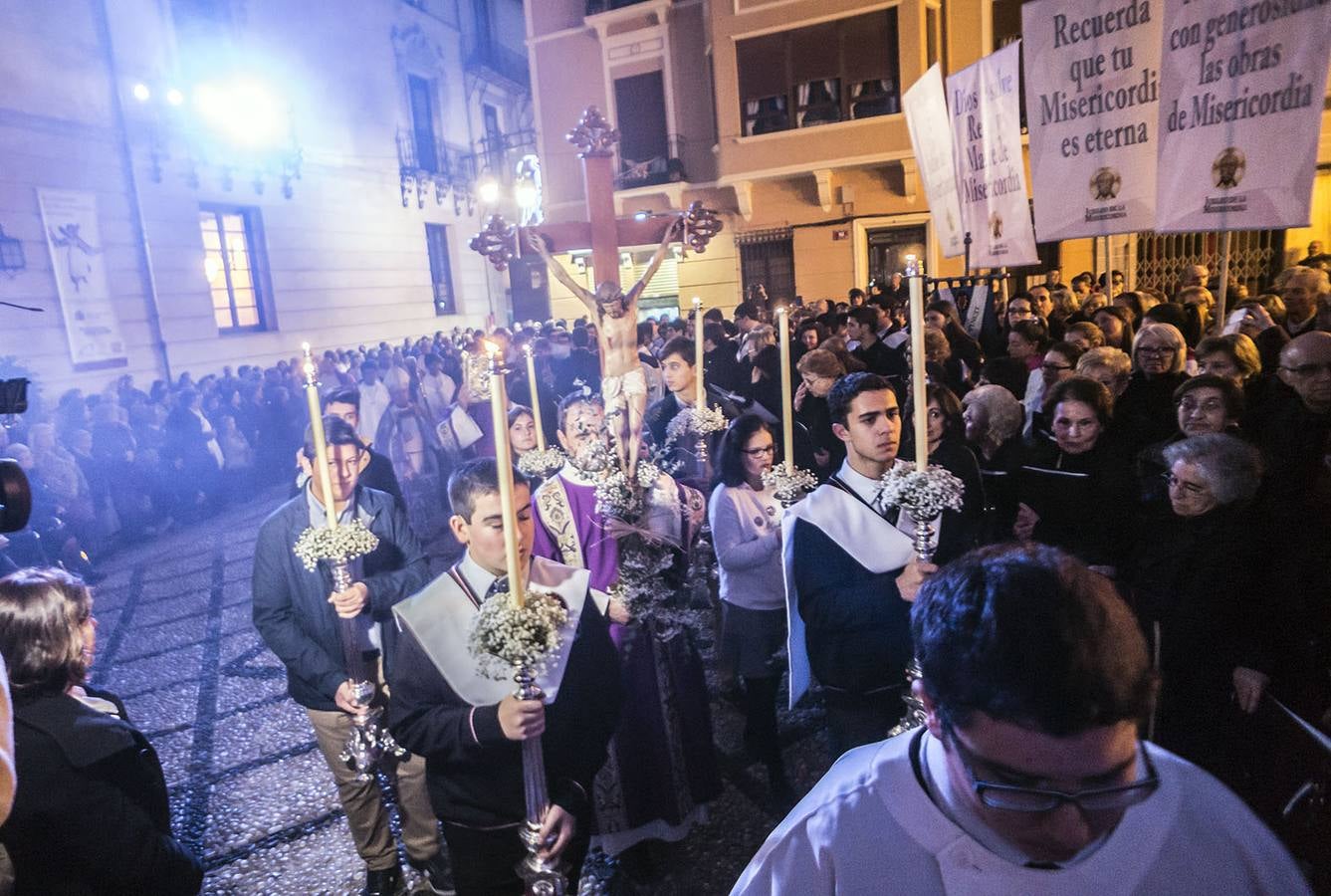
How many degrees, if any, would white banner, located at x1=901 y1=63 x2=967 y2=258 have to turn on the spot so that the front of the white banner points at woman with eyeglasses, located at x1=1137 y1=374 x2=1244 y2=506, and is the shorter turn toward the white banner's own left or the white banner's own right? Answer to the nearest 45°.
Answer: approximately 45° to the white banner's own left

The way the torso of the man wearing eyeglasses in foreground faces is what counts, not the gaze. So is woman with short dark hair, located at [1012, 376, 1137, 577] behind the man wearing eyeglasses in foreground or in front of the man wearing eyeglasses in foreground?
behind

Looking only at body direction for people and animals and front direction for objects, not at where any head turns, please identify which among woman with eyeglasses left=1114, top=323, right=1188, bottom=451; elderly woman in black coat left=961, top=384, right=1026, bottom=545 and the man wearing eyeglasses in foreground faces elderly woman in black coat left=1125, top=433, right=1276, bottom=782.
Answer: the woman with eyeglasses

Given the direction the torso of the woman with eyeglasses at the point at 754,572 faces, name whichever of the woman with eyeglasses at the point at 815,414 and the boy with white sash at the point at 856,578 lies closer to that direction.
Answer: the boy with white sash

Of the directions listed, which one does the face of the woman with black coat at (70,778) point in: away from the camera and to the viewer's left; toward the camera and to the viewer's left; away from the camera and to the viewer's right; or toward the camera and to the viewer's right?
away from the camera and to the viewer's right

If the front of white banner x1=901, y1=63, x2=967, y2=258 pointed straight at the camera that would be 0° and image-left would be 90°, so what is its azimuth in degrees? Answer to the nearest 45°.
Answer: approximately 45°
